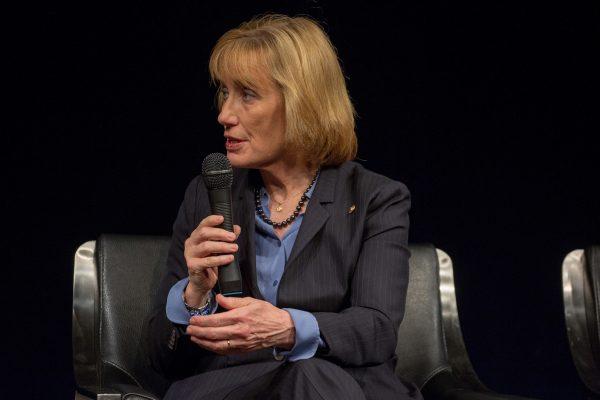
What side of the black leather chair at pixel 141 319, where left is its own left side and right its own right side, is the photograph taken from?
front

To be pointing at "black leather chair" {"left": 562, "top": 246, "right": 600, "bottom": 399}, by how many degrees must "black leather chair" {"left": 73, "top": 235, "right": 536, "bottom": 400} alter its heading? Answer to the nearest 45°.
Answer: approximately 90° to its left

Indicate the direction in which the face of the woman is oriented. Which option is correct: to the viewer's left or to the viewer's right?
to the viewer's left
